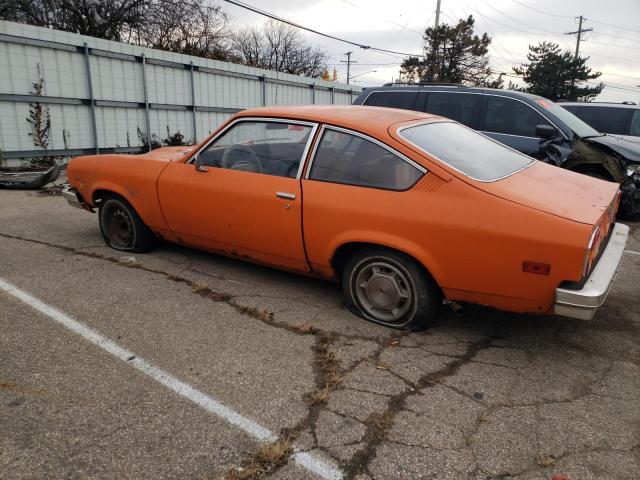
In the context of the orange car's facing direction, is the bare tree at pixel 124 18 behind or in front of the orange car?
in front

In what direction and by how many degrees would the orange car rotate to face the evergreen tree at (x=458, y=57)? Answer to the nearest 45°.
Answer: approximately 45° to its right

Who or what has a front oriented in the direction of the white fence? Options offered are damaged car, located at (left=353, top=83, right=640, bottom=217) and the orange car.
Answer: the orange car

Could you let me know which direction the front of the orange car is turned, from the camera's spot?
facing away from the viewer and to the left of the viewer

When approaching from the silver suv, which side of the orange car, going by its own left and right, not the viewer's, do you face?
right

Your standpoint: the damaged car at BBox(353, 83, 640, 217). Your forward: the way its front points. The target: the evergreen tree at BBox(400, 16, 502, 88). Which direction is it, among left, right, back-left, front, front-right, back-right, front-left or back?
back-left

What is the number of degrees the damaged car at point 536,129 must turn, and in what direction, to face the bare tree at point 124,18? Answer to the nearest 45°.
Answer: approximately 180°

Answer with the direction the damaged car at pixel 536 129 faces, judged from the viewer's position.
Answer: facing the viewer and to the right of the viewer

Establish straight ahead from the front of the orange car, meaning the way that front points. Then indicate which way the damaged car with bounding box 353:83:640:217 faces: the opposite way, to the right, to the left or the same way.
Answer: the opposite way

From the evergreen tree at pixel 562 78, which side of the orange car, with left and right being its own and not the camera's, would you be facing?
right
